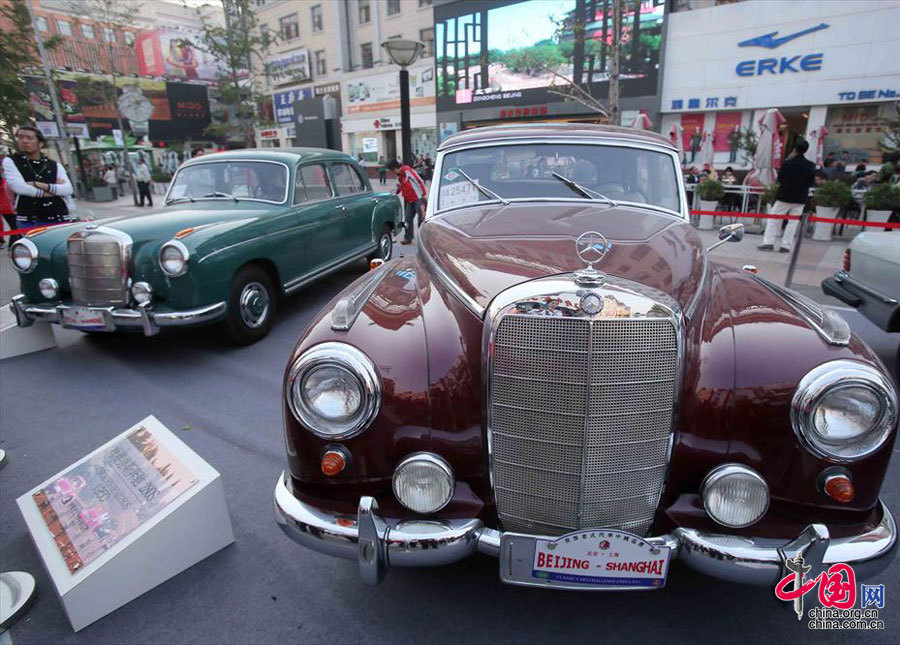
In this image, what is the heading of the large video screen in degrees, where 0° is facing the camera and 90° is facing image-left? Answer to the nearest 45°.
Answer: approximately 0°

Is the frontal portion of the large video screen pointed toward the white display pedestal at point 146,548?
yes

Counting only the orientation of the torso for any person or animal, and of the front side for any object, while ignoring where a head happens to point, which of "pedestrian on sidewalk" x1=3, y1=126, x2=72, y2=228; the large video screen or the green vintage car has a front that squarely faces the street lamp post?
the large video screen

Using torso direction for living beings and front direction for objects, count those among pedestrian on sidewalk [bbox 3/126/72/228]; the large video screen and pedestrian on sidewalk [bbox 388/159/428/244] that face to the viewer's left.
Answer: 1

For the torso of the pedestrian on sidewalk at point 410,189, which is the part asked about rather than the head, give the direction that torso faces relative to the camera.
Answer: to the viewer's left

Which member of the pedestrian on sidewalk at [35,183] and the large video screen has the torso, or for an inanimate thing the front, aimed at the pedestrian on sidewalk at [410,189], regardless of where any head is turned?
the large video screen

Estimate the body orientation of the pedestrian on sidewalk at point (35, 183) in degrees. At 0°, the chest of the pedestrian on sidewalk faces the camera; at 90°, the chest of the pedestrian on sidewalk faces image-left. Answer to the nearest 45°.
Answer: approximately 0°

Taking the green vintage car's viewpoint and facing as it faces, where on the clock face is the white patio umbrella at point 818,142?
The white patio umbrella is roughly at 7 o'clock from the green vintage car.

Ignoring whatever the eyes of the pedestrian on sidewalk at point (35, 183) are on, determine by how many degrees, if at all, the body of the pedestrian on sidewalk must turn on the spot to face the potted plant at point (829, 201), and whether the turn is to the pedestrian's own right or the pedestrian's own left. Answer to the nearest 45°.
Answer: approximately 90° to the pedestrian's own left

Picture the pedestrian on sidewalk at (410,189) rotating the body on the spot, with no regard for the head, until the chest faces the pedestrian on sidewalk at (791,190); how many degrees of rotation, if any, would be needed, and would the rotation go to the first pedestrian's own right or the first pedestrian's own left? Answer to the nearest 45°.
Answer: approximately 180°

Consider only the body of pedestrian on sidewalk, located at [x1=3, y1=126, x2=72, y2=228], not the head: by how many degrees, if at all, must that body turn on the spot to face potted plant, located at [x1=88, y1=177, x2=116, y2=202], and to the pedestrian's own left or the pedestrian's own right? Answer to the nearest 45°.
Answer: approximately 180°
